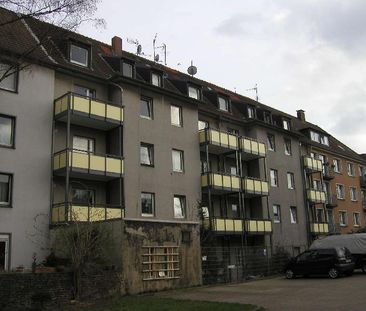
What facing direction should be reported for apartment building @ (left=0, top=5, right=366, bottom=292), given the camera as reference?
facing the viewer and to the right of the viewer

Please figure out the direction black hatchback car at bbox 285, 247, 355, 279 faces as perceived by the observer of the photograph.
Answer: facing away from the viewer and to the left of the viewer

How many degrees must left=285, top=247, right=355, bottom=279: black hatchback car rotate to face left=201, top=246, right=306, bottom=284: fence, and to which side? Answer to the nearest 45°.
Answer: approximately 45° to its left

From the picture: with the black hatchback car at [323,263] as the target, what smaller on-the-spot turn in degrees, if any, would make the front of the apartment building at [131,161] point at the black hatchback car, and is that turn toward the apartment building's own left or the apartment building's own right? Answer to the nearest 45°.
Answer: approximately 45° to the apartment building's own left

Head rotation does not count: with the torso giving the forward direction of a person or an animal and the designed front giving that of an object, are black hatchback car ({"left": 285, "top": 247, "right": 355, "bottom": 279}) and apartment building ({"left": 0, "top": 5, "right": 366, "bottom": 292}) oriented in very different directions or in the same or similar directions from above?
very different directions
